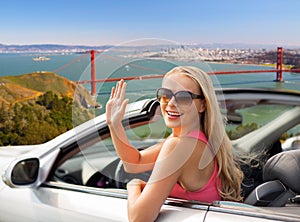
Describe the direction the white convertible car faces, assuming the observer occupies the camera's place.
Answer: facing away from the viewer and to the left of the viewer
